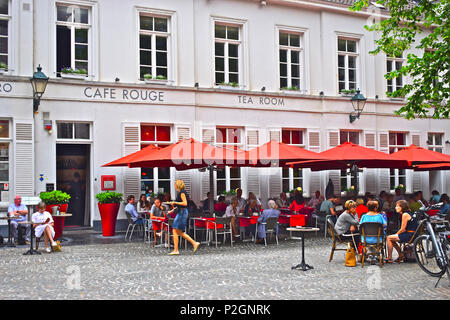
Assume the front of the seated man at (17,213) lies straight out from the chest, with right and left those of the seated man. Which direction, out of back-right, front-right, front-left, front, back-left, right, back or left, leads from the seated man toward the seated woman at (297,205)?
left

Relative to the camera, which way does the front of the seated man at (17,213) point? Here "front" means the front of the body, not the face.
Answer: toward the camera

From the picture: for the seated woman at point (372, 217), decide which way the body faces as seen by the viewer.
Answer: away from the camera

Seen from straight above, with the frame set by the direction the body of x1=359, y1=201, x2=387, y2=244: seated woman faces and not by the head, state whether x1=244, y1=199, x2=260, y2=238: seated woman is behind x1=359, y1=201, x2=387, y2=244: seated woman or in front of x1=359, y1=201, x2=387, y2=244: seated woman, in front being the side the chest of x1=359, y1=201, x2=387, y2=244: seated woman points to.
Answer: in front

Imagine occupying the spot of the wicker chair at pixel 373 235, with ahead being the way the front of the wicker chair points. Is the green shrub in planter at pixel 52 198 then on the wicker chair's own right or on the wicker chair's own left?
on the wicker chair's own left

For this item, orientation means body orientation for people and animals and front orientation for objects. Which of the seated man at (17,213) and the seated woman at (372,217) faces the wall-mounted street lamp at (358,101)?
the seated woman

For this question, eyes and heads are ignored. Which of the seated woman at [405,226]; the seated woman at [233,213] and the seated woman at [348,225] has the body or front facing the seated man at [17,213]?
the seated woman at [405,226]

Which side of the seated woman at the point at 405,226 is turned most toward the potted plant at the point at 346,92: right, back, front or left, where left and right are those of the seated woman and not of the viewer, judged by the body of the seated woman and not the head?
right

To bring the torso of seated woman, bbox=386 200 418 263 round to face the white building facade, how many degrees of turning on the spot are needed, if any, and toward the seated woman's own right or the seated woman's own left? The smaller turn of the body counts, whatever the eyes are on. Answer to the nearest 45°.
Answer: approximately 45° to the seated woman's own right

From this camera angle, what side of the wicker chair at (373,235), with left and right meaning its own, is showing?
back

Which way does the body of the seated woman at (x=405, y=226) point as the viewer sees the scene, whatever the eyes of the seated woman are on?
to the viewer's left
